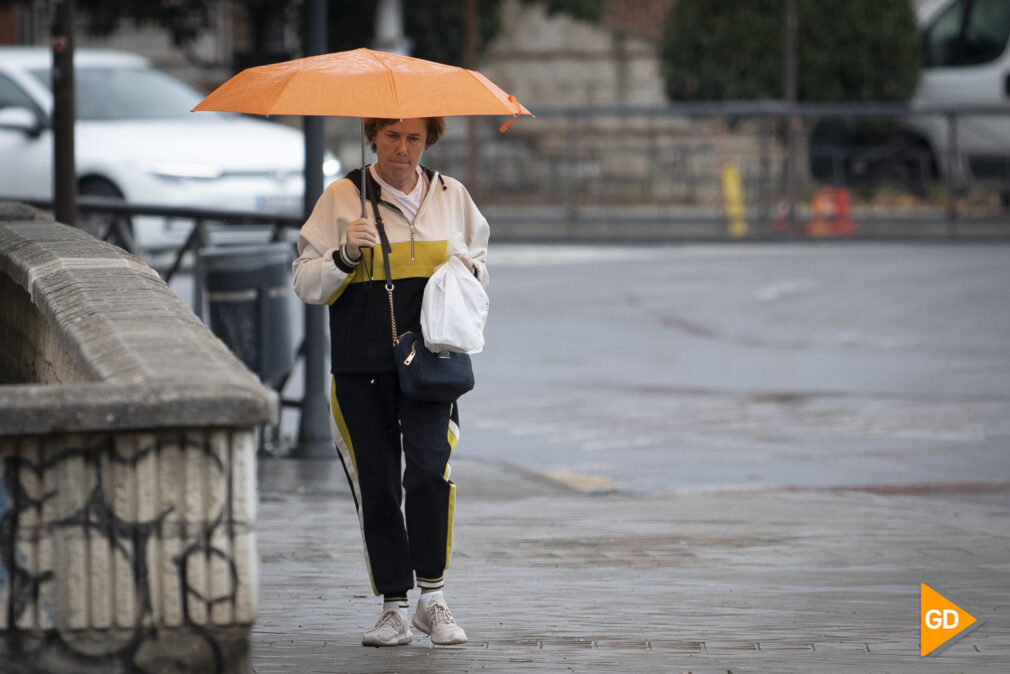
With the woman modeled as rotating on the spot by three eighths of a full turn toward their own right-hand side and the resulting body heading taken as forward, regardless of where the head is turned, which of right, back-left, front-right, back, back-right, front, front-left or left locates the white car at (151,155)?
front-right

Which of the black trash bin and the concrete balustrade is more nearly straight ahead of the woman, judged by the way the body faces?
the concrete balustrade

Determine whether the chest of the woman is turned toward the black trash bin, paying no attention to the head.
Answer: no

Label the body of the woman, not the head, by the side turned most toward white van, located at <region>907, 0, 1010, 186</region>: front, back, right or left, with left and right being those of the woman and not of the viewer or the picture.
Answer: back

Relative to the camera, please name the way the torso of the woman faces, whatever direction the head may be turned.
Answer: toward the camera

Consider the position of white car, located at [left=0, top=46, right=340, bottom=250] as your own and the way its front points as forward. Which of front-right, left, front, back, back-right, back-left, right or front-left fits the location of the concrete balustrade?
front-right

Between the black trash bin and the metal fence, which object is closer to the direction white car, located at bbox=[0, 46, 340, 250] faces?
the black trash bin

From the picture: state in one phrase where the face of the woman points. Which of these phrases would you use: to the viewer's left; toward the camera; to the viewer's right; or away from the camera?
toward the camera

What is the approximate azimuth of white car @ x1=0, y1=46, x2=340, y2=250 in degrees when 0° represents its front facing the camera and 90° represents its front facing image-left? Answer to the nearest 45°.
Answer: approximately 315°
